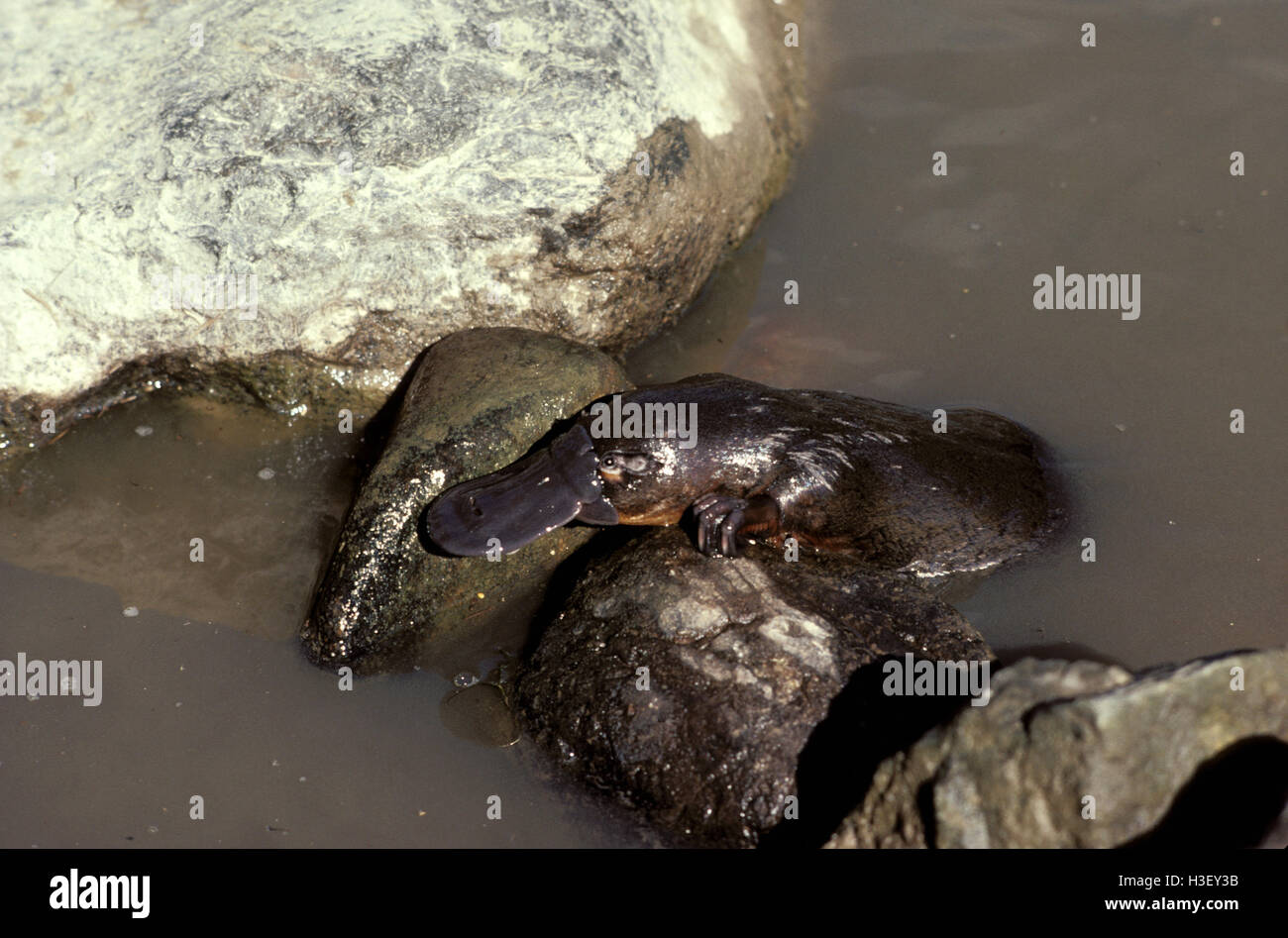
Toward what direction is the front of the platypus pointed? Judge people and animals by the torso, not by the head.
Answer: to the viewer's left

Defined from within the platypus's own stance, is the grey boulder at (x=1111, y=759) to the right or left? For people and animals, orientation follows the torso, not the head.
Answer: on its left

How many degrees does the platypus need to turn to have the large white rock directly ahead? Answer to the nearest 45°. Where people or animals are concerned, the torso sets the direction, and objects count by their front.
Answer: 0° — it already faces it
